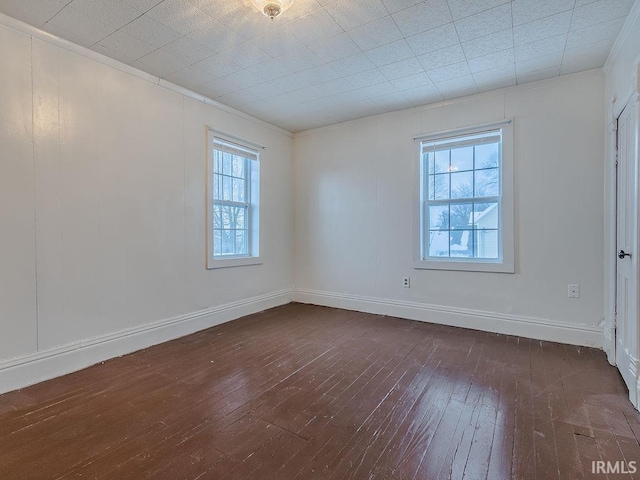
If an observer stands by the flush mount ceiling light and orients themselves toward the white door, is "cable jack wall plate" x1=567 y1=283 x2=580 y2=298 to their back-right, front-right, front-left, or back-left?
front-left

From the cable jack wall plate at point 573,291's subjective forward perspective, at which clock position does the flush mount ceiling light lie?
The flush mount ceiling light is roughly at 1 o'clock from the cable jack wall plate.

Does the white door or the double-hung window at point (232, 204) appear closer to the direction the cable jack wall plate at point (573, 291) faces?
the white door

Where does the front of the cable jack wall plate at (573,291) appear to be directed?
toward the camera

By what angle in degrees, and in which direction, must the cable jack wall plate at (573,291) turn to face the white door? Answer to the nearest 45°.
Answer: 0° — it already faces it

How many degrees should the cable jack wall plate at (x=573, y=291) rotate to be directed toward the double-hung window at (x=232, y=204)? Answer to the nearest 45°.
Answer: approximately 45° to its right

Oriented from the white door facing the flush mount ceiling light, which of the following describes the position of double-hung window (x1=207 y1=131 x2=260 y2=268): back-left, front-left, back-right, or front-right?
front-right
